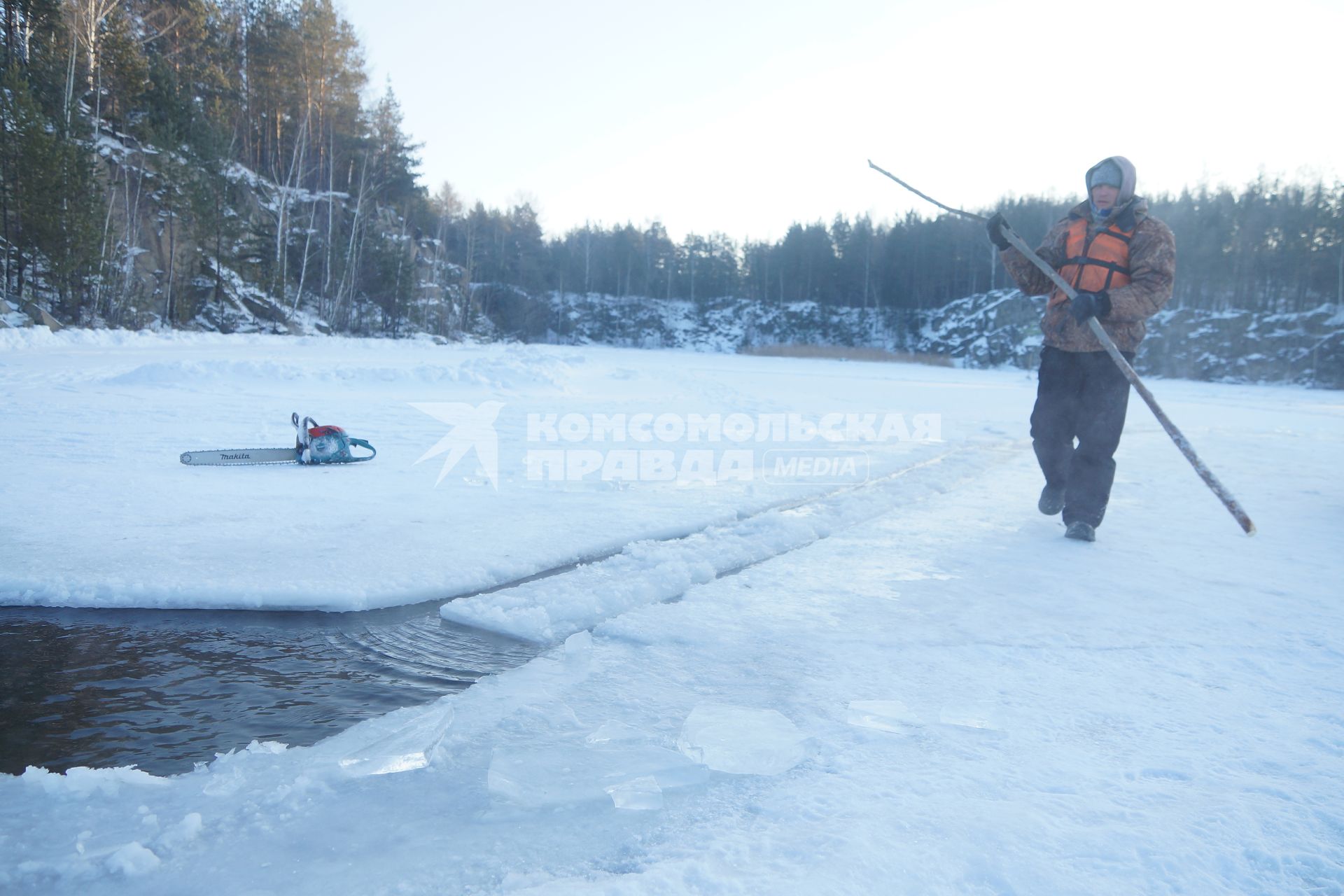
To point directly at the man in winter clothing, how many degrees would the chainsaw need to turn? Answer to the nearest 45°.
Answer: approximately 135° to its left

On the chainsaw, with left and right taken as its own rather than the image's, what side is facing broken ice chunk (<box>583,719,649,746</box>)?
left

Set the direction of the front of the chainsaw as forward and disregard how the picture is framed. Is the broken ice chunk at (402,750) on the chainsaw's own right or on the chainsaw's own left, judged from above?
on the chainsaw's own left

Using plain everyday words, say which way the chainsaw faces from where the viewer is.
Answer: facing to the left of the viewer

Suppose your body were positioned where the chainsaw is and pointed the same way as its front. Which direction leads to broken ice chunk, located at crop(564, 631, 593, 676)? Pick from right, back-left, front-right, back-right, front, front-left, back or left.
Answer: left

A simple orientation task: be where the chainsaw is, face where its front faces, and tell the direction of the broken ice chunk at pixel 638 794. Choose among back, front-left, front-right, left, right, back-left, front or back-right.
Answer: left

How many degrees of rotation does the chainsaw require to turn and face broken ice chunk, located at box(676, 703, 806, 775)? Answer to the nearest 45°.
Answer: approximately 90° to its left

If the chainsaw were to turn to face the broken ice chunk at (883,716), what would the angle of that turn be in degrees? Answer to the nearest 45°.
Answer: approximately 90° to its left

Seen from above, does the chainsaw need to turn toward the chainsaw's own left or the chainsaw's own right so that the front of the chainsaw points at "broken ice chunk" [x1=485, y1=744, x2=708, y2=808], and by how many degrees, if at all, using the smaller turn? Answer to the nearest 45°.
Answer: approximately 90° to the chainsaw's own left

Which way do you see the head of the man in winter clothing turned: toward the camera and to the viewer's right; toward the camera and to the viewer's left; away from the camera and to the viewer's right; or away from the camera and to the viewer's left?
toward the camera and to the viewer's left
